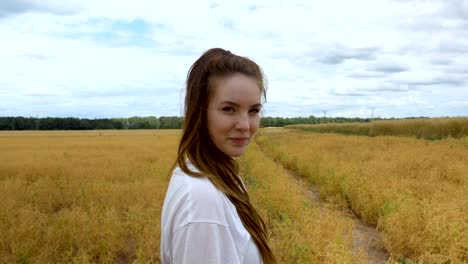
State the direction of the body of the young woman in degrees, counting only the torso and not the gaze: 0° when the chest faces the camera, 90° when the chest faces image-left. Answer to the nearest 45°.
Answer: approximately 270°
